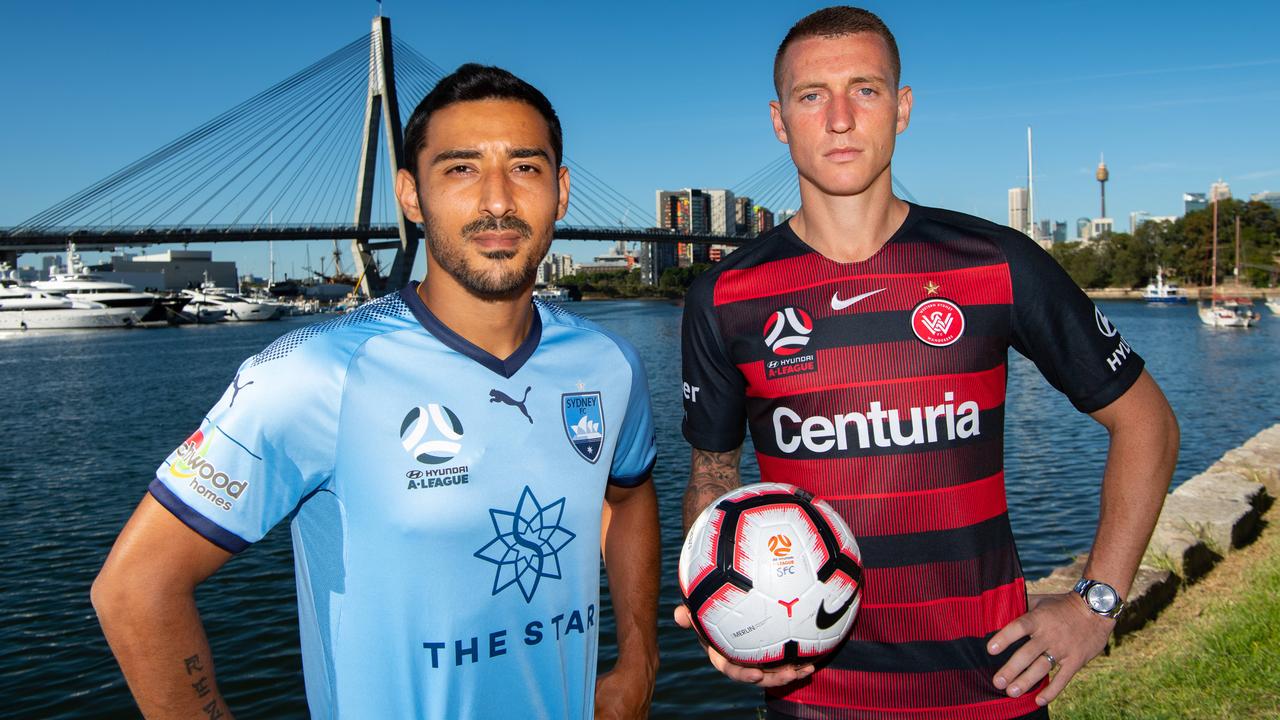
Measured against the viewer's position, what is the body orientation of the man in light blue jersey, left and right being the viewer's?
facing the viewer and to the right of the viewer

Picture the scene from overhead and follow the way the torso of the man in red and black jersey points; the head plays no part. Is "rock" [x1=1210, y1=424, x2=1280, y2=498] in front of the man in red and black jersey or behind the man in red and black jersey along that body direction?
behind

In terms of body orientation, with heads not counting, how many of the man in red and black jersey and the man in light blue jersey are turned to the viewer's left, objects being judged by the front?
0

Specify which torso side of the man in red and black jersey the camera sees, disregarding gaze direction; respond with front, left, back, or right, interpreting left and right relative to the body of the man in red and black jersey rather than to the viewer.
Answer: front

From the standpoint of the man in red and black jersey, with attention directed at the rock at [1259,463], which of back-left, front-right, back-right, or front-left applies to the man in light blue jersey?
back-left
